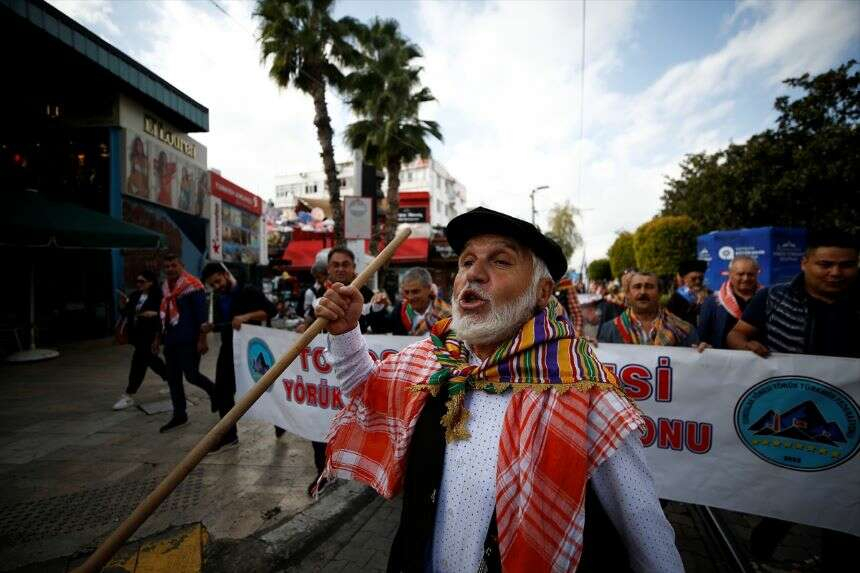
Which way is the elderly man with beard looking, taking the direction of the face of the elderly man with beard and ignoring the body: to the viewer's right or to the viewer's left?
to the viewer's left

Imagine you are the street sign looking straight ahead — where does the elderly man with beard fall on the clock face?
The elderly man with beard is roughly at 12 o'clock from the street sign.

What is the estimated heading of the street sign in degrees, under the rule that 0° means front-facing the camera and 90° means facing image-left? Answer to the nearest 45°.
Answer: approximately 0°

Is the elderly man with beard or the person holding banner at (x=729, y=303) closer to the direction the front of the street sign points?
the elderly man with beard

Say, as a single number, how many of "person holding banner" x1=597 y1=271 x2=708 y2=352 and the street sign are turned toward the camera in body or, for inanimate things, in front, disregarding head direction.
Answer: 2

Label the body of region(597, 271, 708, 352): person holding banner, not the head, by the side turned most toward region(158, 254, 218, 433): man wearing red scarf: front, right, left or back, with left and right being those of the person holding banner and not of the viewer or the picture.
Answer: right

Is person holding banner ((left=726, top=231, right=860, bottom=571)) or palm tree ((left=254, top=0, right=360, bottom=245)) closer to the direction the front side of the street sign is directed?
the person holding banner

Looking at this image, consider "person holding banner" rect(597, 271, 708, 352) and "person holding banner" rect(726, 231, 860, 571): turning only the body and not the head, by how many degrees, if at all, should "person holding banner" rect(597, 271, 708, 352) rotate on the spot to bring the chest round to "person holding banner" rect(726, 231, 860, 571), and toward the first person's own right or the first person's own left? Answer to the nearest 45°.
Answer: approximately 45° to the first person's own left

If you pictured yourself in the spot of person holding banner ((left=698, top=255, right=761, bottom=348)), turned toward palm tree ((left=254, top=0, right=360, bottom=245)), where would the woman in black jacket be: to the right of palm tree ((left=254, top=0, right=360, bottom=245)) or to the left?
left

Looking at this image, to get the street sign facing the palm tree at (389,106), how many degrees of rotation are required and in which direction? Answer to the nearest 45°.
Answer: approximately 180°

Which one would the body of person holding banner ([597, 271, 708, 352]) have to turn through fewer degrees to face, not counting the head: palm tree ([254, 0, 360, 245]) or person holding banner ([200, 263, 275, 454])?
the person holding banner
